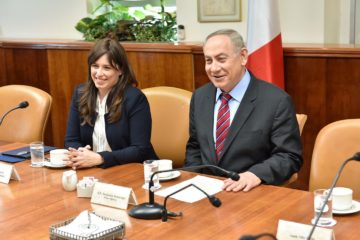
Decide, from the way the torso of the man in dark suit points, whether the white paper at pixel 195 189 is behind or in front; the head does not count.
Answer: in front

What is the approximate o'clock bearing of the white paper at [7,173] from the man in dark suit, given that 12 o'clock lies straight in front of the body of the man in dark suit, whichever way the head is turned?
The white paper is roughly at 1 o'clock from the man in dark suit.

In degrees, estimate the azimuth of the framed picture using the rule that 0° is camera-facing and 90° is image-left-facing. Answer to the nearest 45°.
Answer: approximately 0°

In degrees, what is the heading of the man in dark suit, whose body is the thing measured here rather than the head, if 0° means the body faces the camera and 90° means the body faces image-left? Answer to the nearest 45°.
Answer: approximately 45°

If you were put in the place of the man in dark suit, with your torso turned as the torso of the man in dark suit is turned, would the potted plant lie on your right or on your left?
on your right

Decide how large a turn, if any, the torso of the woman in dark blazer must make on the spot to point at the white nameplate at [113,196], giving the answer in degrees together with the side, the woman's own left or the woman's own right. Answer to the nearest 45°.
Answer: approximately 45° to the woman's own left

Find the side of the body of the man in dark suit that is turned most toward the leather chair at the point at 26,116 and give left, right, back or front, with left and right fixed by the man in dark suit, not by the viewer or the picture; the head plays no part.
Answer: right

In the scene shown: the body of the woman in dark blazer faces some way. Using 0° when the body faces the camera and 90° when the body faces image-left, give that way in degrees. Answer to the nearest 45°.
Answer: approximately 45°

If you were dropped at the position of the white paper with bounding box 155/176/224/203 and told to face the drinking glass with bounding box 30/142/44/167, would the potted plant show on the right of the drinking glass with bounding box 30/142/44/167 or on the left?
right

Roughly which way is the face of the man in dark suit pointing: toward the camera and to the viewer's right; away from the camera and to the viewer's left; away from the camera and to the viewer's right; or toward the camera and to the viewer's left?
toward the camera and to the viewer's left

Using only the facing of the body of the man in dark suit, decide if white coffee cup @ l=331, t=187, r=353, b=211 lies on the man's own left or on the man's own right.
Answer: on the man's own left

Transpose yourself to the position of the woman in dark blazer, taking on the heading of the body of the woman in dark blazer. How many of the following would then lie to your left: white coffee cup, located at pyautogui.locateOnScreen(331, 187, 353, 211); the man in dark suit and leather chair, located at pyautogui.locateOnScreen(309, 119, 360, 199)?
3

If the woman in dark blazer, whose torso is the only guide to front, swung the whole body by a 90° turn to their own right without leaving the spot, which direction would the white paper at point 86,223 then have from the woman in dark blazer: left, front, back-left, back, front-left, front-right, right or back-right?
back-left
